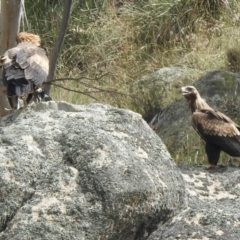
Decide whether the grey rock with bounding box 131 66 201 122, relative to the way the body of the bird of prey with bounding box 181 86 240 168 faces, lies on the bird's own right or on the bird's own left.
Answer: on the bird's own right

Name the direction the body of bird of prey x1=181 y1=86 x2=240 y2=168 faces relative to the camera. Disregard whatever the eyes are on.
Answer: to the viewer's left

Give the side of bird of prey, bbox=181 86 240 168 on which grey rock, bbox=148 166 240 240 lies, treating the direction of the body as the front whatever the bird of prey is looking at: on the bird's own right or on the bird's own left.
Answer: on the bird's own left

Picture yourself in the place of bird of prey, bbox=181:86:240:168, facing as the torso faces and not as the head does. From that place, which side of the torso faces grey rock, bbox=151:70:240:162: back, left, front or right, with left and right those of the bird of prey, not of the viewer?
right

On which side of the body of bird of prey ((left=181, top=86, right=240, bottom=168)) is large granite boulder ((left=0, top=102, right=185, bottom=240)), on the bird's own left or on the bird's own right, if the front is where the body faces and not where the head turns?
on the bird's own left
